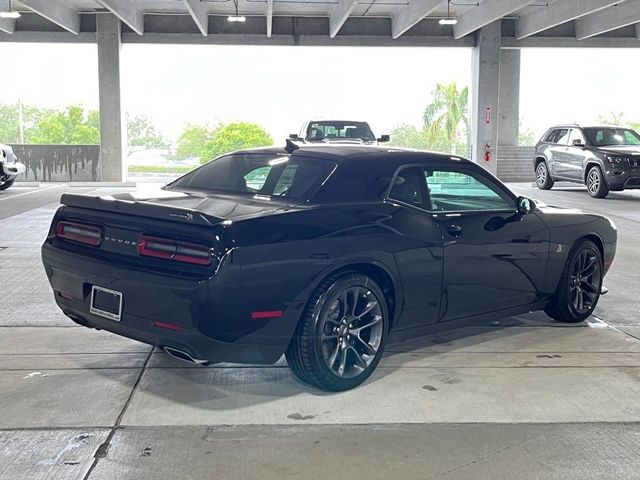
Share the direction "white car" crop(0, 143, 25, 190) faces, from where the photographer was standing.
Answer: facing the viewer and to the right of the viewer

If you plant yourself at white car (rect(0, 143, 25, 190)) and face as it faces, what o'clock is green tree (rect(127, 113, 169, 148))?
The green tree is roughly at 8 o'clock from the white car.

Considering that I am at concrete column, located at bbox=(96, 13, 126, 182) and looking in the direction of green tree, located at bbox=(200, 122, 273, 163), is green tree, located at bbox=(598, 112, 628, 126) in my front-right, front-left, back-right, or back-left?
front-right

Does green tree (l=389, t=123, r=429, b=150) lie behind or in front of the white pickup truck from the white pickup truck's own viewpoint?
behind

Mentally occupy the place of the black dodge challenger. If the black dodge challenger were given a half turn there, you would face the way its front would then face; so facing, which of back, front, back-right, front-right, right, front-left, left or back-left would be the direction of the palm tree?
back-right

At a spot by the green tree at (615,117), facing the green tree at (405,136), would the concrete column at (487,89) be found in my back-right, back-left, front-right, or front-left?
front-left

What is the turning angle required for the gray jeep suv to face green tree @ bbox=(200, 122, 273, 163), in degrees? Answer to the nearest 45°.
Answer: approximately 180°

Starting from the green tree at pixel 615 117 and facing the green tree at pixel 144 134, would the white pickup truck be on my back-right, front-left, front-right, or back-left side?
front-left

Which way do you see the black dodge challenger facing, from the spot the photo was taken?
facing away from the viewer and to the right of the viewer

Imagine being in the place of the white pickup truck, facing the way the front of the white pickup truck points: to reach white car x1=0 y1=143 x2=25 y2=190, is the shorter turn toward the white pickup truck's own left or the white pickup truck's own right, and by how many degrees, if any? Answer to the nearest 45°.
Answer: approximately 90° to the white pickup truck's own right

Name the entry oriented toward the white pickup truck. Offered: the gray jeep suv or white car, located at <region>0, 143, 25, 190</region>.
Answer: the white car

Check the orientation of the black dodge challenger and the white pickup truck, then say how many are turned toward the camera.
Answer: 1

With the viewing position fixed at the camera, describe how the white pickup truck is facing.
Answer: facing the viewer

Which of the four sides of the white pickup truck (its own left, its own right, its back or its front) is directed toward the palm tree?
back

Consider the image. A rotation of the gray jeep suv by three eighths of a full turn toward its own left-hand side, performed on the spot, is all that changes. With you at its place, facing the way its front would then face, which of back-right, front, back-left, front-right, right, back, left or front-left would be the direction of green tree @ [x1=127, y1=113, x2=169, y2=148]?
front-left
